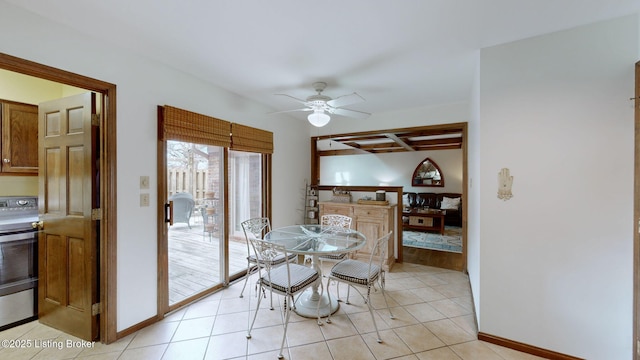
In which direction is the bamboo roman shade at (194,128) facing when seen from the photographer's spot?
facing the viewer and to the right of the viewer

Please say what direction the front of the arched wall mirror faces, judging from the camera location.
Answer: facing the viewer

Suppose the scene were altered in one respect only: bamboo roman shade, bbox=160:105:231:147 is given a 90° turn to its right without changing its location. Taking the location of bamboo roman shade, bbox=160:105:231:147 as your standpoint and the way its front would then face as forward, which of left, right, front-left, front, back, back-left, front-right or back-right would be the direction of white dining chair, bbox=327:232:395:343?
left

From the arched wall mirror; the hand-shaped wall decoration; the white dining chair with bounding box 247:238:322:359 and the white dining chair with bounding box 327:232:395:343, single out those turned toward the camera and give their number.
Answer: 2

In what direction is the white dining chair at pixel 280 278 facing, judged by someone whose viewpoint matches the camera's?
facing away from the viewer and to the right of the viewer

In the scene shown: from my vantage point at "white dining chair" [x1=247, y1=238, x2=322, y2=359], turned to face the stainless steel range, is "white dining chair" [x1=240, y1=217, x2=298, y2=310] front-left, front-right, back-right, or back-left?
front-right

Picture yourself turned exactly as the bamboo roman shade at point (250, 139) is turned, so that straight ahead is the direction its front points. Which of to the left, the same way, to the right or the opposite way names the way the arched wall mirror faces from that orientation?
to the right

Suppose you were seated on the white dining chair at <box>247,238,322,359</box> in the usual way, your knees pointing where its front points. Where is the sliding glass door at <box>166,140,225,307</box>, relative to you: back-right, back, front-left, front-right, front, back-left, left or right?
left

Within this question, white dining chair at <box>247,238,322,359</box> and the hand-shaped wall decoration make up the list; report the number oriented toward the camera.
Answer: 1
